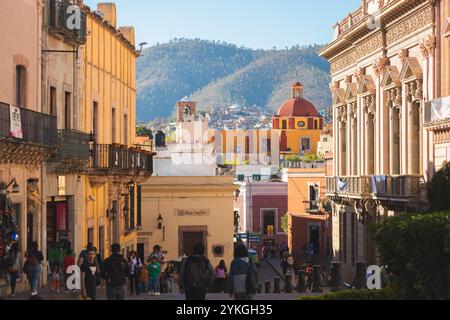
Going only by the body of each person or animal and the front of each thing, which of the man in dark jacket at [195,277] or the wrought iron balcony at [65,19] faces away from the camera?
the man in dark jacket

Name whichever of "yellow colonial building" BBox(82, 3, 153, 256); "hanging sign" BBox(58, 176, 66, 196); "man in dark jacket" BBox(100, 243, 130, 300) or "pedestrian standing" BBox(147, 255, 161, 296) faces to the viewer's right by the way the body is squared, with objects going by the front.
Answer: the yellow colonial building

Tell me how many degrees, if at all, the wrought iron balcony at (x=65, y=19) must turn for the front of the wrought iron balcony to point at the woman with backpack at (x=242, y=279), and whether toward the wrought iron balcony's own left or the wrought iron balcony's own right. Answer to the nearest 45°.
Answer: approximately 45° to the wrought iron balcony's own right

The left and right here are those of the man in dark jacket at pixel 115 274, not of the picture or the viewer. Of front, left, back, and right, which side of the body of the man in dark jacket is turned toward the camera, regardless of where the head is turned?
back

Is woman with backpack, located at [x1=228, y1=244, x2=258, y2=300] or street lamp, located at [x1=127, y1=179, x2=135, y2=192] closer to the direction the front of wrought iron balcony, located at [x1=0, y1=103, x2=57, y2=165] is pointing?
the woman with backpack

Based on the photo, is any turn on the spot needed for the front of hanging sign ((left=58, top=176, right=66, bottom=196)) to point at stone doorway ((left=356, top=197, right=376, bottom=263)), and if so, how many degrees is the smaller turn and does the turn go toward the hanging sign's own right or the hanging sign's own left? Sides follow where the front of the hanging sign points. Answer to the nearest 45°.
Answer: approximately 135° to the hanging sign's own left

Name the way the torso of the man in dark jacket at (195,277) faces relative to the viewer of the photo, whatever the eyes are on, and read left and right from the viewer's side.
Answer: facing away from the viewer

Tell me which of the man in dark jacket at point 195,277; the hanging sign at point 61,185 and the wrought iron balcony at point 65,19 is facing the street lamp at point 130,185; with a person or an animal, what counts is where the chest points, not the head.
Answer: the man in dark jacket

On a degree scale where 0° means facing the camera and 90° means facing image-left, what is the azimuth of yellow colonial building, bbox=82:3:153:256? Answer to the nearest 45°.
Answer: approximately 270°
